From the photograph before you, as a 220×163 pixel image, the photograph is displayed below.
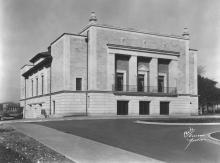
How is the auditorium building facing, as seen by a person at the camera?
facing the viewer and to the right of the viewer
